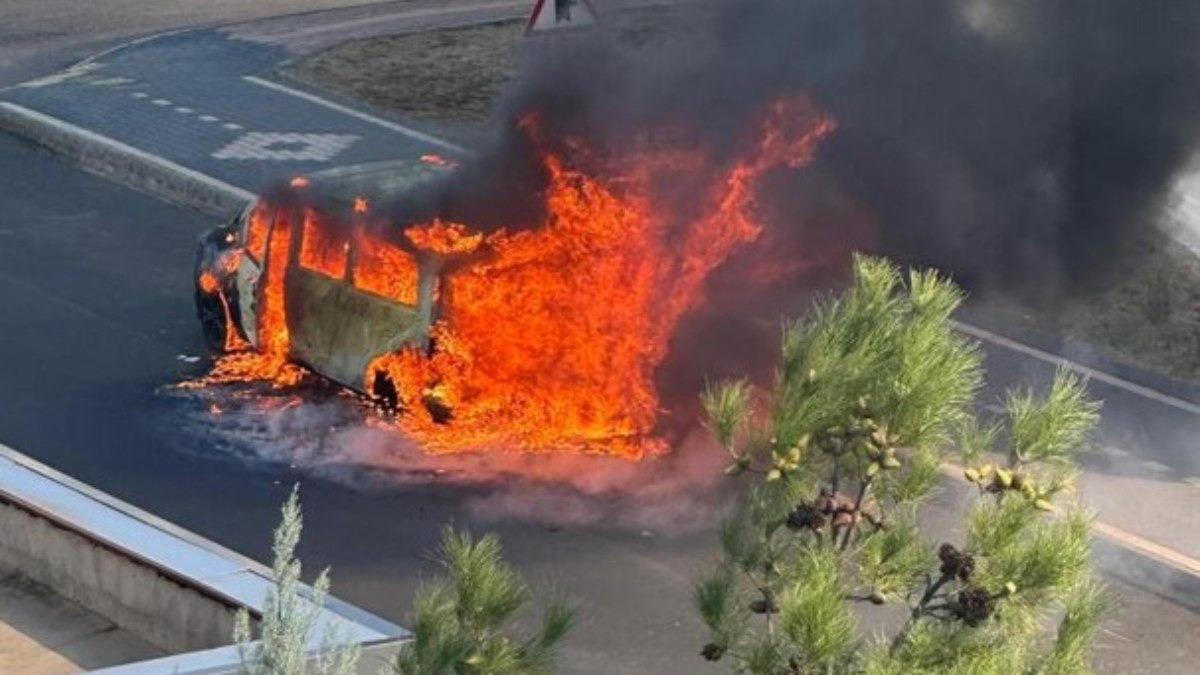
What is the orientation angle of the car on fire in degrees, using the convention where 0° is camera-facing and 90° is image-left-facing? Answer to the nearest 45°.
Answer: approximately 135°

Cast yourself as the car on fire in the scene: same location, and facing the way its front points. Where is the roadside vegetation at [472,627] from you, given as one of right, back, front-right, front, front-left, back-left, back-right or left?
back-left

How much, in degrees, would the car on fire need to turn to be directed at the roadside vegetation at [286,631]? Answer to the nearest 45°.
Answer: approximately 135° to its left

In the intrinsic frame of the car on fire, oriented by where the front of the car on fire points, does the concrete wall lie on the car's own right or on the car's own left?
on the car's own left
